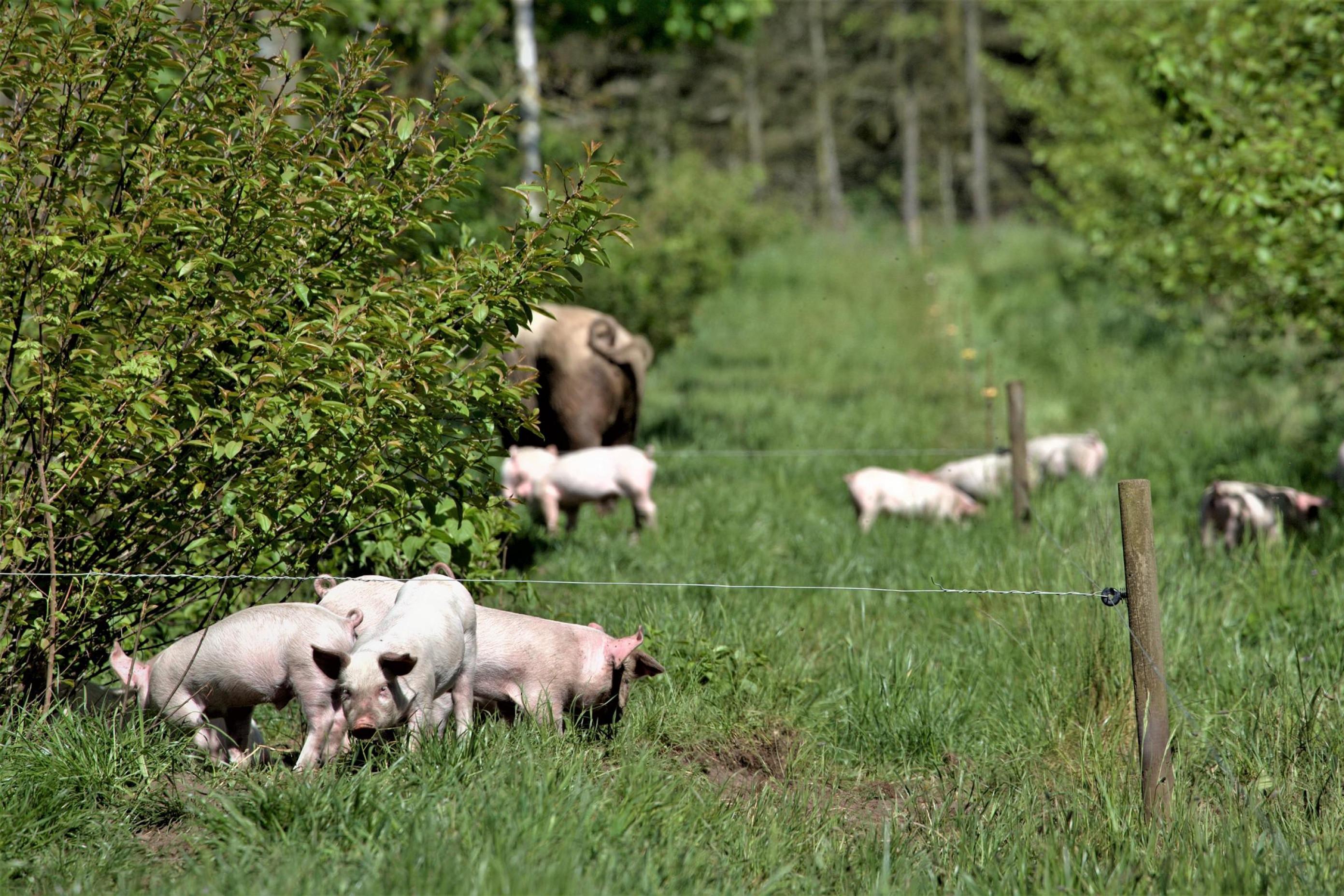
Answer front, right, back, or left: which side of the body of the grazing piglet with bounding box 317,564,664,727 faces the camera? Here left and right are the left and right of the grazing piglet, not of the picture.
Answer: right

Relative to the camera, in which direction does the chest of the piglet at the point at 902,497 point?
to the viewer's right

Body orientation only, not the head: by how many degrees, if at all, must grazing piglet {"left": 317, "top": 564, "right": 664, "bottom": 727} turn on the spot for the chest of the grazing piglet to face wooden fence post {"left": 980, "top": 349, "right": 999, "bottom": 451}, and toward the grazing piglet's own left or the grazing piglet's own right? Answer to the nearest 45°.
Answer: approximately 45° to the grazing piglet's own left

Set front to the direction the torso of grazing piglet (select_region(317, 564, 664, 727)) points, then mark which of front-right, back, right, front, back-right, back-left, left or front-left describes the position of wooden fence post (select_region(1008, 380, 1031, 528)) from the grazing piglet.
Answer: front-left

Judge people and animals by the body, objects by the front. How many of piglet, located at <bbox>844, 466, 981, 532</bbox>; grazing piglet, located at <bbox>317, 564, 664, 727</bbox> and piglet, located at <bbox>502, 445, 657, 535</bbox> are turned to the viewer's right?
2

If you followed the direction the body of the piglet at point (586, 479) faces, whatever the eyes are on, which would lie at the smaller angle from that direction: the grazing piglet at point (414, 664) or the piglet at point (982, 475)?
the grazing piglet

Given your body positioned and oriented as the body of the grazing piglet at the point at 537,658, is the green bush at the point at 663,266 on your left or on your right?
on your left

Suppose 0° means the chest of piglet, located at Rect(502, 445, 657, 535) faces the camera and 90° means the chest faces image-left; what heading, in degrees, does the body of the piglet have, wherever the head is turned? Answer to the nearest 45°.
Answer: approximately 90°

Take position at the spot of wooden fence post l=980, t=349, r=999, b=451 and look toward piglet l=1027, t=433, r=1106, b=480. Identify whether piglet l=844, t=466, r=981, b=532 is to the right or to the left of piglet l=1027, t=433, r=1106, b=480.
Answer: right

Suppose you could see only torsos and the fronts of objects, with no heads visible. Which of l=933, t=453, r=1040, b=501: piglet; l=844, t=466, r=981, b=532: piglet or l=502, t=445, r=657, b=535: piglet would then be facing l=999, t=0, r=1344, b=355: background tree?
l=844, t=466, r=981, b=532: piglet

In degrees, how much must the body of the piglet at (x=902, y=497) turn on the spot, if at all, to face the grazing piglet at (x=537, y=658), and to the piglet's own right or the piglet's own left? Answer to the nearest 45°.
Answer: approximately 90° to the piglet's own right
